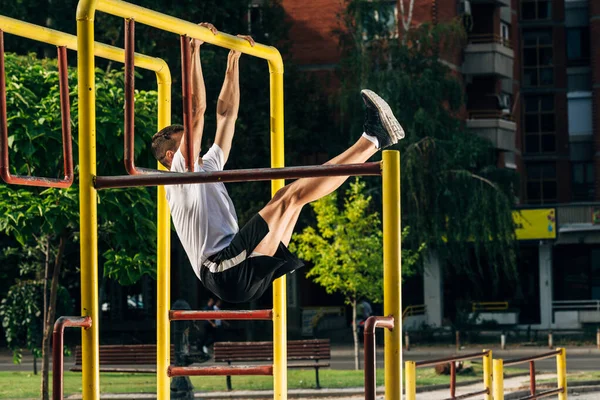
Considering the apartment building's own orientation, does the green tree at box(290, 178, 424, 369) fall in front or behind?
in front

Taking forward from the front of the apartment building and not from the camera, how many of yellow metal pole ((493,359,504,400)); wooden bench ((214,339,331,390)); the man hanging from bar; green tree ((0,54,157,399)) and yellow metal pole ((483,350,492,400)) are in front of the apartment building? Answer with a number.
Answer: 5

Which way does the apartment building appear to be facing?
toward the camera

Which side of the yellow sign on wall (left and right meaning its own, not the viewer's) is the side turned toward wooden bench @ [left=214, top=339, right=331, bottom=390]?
front

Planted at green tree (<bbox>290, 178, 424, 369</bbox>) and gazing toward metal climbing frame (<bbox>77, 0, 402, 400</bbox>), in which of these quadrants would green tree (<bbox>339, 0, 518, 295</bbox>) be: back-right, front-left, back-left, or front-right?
back-left

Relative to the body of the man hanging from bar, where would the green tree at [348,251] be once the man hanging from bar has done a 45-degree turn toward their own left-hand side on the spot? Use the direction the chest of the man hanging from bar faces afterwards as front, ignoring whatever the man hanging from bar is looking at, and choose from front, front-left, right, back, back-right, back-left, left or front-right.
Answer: front-left

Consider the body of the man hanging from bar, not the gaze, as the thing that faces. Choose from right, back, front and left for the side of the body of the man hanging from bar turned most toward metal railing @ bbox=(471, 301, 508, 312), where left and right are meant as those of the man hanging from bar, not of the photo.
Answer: left

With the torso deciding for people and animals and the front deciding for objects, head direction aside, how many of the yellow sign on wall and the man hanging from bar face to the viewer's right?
1

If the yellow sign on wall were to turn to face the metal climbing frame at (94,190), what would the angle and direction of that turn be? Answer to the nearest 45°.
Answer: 0° — it already faces it

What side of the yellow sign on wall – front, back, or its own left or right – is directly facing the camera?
front

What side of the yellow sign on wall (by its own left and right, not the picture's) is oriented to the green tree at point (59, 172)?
front

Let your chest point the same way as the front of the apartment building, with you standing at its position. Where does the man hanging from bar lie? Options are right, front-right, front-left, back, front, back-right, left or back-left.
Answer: front

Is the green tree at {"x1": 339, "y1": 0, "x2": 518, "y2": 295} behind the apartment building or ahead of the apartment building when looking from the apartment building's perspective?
ahead

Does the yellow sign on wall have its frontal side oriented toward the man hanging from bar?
yes

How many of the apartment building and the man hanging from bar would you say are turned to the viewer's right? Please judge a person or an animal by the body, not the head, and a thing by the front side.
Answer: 1

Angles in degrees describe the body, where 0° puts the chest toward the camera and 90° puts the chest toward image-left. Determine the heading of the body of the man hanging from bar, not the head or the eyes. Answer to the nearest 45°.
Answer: approximately 270°

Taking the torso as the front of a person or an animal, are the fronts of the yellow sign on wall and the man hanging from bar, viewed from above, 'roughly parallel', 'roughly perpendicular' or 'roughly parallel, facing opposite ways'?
roughly perpendicular
